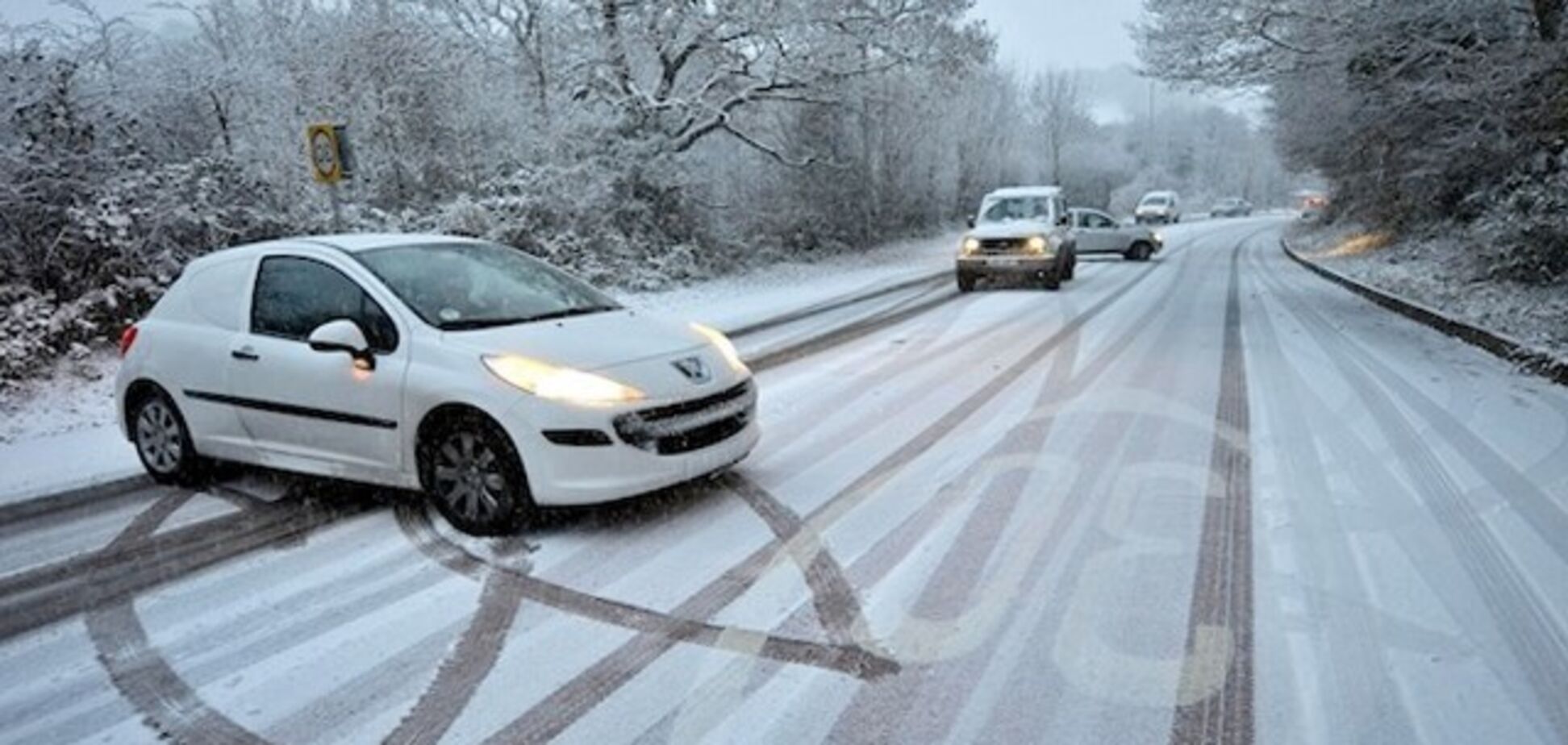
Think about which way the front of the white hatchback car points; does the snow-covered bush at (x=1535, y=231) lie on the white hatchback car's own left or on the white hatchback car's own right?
on the white hatchback car's own left

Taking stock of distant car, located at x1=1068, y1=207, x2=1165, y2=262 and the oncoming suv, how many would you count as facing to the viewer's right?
1

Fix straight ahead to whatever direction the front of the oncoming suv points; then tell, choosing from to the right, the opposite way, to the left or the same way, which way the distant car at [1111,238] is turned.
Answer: to the left

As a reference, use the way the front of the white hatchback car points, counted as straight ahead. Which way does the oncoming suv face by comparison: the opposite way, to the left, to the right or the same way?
to the right

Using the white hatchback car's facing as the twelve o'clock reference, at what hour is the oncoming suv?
The oncoming suv is roughly at 9 o'clock from the white hatchback car.

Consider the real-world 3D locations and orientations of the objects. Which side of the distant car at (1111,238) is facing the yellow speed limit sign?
right

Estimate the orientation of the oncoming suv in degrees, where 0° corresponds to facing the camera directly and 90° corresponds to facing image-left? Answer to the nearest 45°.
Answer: approximately 0°

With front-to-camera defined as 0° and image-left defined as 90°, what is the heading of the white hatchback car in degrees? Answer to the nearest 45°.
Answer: approximately 315°

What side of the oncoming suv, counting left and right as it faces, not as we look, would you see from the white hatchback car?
front

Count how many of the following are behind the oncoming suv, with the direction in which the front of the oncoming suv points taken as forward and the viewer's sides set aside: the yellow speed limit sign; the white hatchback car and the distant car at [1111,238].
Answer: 1

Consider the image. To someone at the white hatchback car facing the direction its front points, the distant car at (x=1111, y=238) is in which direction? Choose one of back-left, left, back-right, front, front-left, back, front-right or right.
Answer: left

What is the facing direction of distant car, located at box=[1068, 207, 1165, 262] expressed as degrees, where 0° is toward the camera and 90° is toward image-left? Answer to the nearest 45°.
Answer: approximately 270°

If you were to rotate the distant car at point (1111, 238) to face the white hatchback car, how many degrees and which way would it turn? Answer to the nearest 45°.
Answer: approximately 90° to its right

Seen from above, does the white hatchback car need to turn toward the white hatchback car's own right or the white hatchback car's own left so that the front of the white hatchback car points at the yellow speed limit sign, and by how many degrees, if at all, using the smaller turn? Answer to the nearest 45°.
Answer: approximately 135° to the white hatchback car's own left
